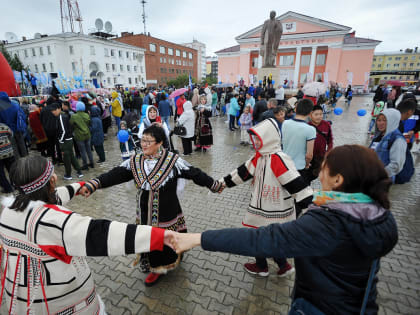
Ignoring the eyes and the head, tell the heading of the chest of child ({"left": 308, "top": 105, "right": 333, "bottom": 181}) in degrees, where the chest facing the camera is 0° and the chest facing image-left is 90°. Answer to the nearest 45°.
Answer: approximately 45°

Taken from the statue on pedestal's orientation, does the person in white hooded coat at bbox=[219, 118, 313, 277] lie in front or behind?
in front

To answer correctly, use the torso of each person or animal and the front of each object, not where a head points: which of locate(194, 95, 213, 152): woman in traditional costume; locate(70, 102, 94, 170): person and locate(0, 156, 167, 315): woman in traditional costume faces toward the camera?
locate(194, 95, 213, 152): woman in traditional costume

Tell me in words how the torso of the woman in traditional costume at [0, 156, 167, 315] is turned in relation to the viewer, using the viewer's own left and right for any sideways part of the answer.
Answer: facing away from the viewer and to the right of the viewer

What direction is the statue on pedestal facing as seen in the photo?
toward the camera

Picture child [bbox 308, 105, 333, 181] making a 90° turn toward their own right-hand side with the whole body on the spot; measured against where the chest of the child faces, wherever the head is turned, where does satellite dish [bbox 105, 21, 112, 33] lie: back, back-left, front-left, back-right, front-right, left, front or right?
front

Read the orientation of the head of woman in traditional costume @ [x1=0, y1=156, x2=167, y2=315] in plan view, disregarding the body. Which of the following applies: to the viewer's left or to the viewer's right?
to the viewer's right

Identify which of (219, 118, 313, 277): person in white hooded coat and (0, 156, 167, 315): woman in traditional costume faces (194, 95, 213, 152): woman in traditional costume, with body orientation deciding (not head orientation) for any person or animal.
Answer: (0, 156, 167, 315): woman in traditional costume

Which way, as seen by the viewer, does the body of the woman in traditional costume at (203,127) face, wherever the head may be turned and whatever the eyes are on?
toward the camera

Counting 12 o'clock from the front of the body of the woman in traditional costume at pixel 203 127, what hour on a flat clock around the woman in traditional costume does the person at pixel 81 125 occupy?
The person is roughly at 2 o'clock from the woman in traditional costume.

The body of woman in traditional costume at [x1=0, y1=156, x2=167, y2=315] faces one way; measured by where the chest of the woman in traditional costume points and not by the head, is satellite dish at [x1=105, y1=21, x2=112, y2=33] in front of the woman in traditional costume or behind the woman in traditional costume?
in front
